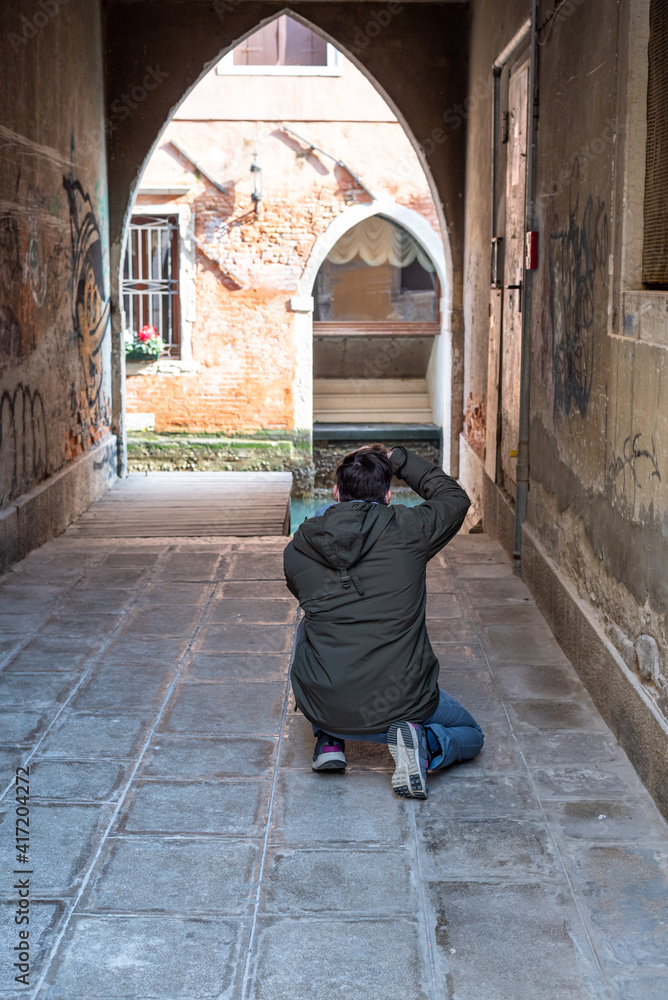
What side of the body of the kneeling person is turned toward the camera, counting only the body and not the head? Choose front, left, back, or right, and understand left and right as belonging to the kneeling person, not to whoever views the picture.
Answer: back

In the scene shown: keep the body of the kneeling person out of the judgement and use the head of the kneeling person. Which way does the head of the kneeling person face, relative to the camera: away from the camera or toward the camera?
away from the camera

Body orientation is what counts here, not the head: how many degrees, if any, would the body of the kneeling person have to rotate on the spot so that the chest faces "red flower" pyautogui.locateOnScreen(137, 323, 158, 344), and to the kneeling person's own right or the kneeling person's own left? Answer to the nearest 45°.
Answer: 0° — they already face it

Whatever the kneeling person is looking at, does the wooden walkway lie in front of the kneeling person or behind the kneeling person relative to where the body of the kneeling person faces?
in front

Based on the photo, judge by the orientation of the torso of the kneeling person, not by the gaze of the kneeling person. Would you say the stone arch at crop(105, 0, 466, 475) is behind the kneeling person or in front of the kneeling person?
in front
